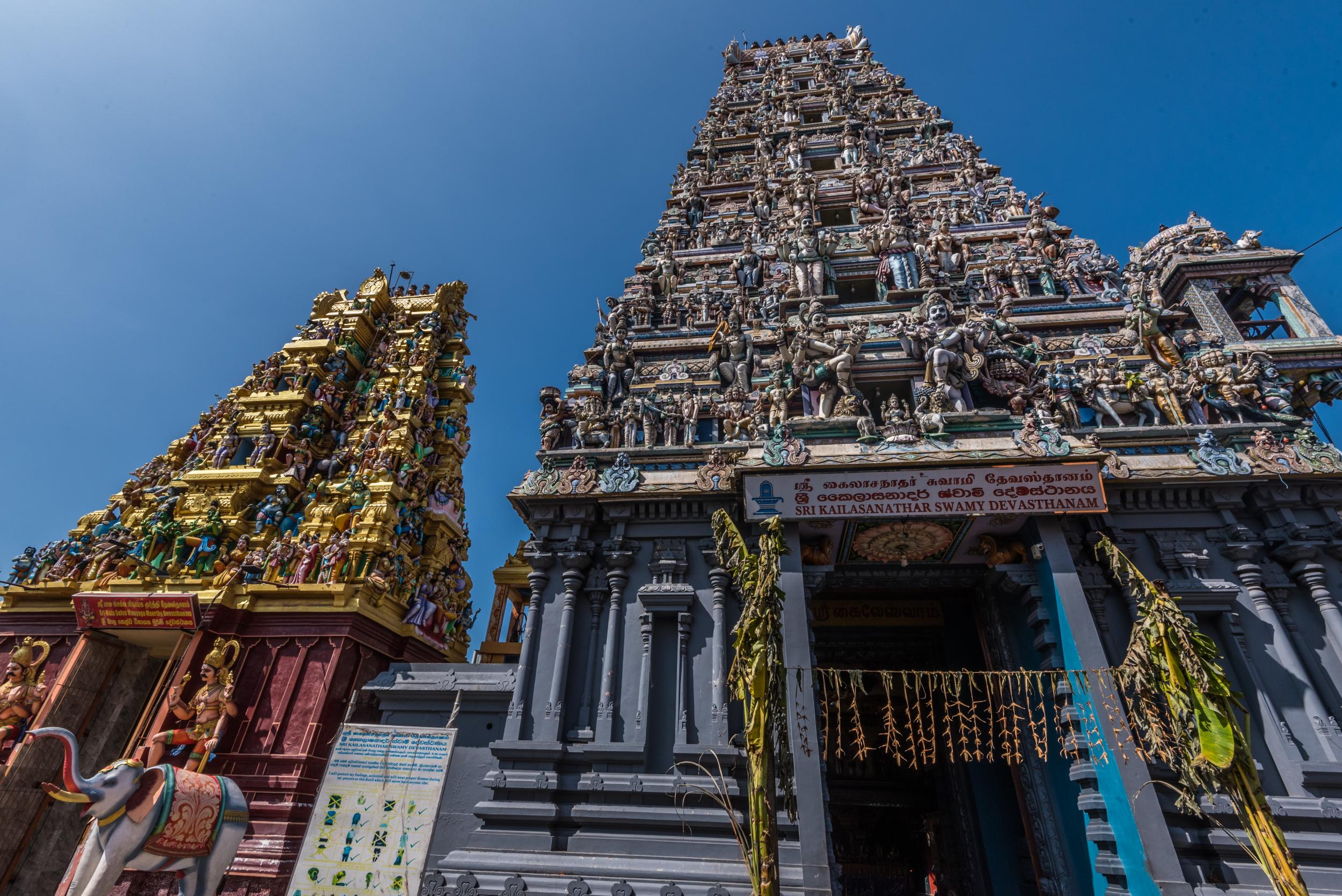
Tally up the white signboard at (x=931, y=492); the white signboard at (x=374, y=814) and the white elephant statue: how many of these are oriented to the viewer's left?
1

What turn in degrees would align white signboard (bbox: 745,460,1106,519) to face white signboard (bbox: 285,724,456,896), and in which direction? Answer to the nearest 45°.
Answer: approximately 90° to its right

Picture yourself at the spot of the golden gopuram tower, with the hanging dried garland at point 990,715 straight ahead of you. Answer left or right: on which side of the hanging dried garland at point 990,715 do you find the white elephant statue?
right

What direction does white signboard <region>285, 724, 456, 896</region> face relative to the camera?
toward the camera

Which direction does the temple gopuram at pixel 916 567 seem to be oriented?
toward the camera

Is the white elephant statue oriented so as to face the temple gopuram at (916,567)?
no

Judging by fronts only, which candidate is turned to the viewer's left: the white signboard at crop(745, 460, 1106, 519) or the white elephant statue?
the white elephant statue

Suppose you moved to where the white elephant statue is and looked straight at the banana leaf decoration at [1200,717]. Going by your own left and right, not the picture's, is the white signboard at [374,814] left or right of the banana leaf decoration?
left

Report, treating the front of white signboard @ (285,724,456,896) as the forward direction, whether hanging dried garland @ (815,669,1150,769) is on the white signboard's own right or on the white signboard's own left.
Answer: on the white signboard's own left

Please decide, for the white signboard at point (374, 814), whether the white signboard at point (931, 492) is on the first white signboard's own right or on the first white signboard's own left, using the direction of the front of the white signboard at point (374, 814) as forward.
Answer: on the first white signboard's own left

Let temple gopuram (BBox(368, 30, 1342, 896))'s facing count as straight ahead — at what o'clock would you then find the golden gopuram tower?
The golden gopuram tower is roughly at 3 o'clock from the temple gopuram.

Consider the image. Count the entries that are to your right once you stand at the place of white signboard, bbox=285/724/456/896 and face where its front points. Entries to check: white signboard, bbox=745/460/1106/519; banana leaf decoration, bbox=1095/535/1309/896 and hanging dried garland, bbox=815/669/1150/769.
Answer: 0

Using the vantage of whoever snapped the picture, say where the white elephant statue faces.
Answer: facing to the left of the viewer

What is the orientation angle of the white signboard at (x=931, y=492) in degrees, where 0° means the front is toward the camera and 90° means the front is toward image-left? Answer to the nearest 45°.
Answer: approximately 0°

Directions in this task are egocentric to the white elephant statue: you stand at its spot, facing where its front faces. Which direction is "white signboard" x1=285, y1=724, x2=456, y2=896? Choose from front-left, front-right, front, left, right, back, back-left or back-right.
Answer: back

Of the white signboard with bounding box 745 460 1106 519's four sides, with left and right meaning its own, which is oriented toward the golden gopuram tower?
right
